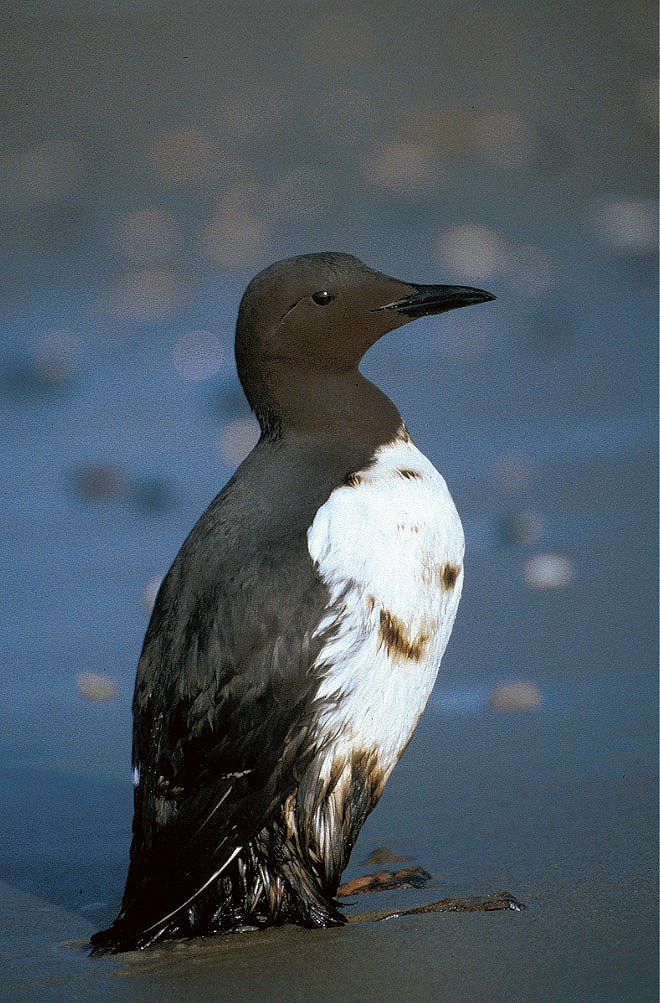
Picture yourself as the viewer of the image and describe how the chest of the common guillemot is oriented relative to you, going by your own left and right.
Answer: facing to the right of the viewer
